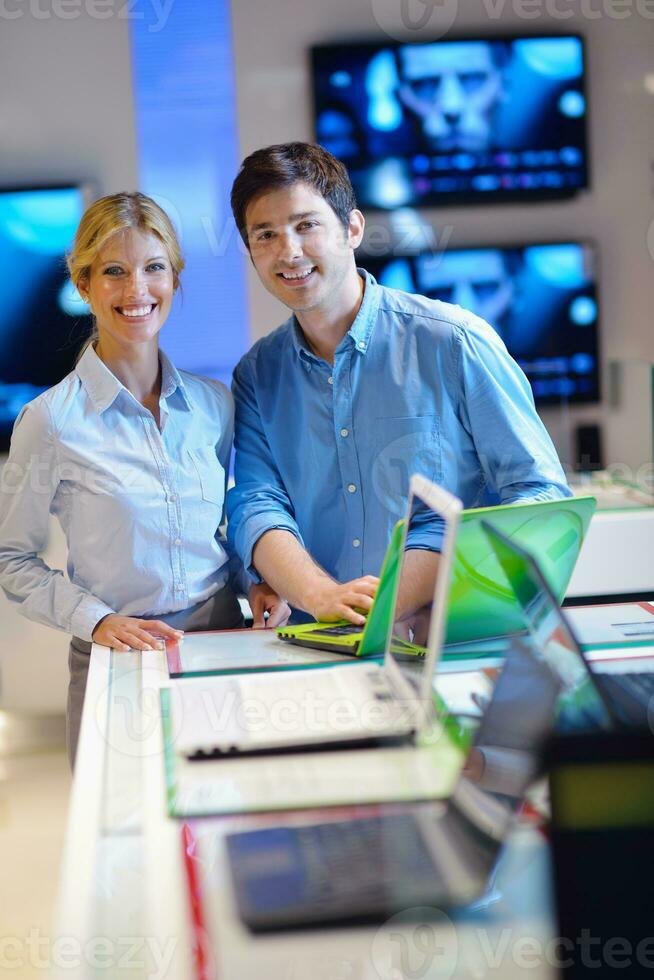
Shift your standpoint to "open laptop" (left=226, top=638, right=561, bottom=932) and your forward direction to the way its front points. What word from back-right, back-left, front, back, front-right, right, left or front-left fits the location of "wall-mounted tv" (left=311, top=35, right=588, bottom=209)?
right

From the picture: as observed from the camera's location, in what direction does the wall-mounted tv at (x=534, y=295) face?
facing the viewer

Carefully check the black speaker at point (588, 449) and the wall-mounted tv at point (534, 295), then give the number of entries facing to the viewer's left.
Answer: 0

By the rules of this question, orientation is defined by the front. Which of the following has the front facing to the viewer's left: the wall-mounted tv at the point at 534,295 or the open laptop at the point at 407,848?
the open laptop

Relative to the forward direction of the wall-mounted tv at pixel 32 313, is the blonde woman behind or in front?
in front

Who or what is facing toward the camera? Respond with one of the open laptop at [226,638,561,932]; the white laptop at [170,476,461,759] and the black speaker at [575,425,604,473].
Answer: the black speaker

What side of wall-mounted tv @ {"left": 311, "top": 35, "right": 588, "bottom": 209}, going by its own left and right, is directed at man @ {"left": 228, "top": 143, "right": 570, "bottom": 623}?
front

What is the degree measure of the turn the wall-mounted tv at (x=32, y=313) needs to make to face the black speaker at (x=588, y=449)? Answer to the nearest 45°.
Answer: approximately 90° to its left

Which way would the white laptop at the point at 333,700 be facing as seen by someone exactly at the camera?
facing to the left of the viewer

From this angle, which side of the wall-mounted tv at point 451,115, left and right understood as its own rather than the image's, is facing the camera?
front

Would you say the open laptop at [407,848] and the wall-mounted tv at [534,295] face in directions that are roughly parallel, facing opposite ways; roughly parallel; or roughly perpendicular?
roughly perpendicular

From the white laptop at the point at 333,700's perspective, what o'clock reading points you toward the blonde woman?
The blonde woman is roughly at 2 o'clock from the white laptop.

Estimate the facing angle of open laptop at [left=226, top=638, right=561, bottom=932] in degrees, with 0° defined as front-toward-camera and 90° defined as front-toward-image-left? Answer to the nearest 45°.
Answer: approximately 90°

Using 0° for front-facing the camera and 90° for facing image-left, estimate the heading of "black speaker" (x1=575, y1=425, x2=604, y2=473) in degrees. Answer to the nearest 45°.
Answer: approximately 0°

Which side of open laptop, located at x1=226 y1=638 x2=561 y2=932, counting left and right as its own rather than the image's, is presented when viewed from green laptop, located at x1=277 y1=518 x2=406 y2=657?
right

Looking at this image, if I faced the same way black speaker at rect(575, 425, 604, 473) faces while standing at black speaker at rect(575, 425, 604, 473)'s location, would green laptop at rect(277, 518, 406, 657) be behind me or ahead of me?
ahead
